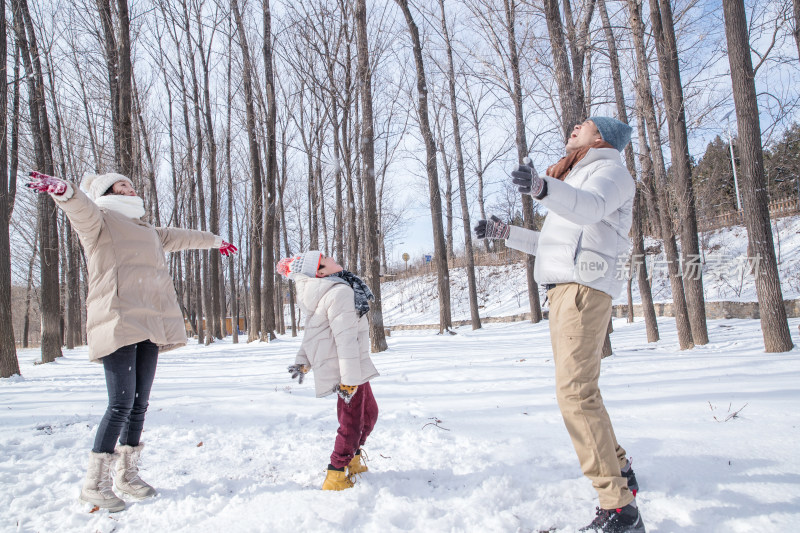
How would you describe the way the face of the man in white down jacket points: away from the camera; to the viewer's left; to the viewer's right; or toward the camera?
to the viewer's left

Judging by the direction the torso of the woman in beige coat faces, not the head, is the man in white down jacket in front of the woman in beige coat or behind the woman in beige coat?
in front

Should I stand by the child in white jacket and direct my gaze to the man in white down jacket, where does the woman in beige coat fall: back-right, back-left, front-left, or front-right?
back-right

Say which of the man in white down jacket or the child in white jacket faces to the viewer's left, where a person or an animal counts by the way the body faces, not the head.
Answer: the man in white down jacket

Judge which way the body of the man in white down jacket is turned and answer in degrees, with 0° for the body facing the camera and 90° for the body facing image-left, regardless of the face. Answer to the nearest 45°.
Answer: approximately 90°

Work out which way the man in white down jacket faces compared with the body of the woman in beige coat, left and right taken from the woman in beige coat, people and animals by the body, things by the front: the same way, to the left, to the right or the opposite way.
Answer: the opposite way

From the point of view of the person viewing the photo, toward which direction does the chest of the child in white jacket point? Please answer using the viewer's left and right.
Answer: facing away from the viewer and to the right of the viewer

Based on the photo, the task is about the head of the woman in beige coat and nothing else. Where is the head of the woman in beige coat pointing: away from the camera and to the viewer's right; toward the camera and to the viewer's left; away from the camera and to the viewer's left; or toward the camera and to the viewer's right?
toward the camera and to the viewer's right

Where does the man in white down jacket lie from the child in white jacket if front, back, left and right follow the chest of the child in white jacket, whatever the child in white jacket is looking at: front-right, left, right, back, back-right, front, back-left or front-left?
right

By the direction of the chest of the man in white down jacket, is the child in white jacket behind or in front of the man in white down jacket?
in front

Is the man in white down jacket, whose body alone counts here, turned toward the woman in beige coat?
yes
